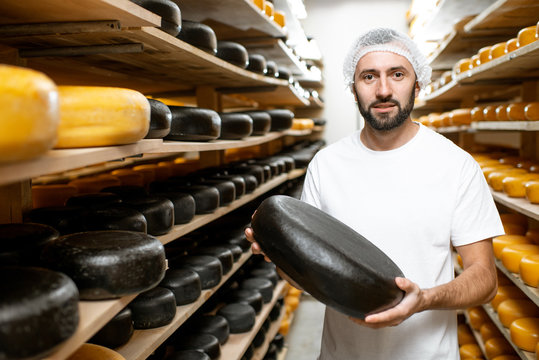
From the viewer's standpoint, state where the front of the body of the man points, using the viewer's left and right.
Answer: facing the viewer

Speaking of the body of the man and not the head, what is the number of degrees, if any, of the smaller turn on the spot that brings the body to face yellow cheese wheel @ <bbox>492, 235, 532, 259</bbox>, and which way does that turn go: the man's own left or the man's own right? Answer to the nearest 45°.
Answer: approximately 135° to the man's own left

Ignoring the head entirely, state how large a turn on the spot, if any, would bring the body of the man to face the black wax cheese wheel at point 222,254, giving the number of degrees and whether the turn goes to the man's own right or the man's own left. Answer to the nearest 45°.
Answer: approximately 135° to the man's own right

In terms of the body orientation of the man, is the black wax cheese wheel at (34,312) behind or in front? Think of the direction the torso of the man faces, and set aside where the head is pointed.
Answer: in front

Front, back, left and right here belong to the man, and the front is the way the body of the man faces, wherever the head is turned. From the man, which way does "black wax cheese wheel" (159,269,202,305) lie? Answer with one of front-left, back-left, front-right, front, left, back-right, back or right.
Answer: right

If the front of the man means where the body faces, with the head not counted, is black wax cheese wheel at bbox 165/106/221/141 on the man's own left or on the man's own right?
on the man's own right

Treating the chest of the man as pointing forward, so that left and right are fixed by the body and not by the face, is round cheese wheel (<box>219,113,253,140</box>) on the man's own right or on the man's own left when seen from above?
on the man's own right

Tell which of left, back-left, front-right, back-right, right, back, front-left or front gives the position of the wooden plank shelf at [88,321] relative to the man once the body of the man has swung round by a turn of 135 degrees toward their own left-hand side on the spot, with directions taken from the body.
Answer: back

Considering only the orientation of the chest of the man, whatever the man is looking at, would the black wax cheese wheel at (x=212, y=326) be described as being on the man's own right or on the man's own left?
on the man's own right

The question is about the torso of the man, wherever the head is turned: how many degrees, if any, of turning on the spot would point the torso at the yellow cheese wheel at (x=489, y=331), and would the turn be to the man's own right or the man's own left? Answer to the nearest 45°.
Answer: approximately 135° to the man's own left
